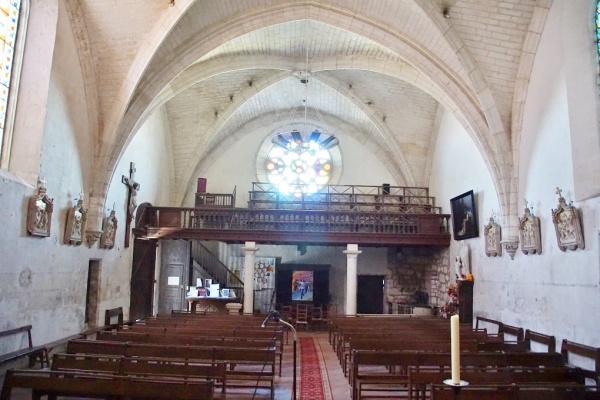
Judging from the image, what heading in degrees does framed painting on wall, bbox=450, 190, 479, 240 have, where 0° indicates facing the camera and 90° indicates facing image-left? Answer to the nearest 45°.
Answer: approximately 45°

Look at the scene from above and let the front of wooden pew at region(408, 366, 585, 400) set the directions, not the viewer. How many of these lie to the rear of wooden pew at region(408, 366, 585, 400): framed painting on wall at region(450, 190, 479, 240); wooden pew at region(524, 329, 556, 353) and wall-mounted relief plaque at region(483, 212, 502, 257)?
3

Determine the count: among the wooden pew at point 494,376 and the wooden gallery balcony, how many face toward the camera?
2

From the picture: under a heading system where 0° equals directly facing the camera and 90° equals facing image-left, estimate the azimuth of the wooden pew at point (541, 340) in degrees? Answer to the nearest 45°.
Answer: approximately 45°

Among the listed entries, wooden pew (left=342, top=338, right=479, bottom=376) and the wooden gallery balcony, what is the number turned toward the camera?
2

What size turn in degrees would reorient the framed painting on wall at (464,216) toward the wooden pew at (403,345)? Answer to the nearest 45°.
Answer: approximately 45° to its left

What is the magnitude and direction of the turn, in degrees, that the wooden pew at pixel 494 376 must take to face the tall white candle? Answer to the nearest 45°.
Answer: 0° — it already faces it

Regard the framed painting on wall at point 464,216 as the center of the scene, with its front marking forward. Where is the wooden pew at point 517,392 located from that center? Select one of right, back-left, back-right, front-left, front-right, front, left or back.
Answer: front-left

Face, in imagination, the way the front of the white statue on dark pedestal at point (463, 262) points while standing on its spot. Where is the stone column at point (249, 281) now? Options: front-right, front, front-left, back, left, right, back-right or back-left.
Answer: front-right

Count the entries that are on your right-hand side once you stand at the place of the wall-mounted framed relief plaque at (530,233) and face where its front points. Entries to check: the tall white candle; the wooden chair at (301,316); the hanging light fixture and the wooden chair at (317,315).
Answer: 3

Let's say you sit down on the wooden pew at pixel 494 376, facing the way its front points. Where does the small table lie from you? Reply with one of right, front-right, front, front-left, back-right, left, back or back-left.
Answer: back-right

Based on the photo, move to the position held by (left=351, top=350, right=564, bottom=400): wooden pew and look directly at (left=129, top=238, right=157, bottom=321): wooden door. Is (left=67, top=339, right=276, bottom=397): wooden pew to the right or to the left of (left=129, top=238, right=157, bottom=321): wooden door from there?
left

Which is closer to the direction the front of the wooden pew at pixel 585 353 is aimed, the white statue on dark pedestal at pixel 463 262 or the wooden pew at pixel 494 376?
the wooden pew
